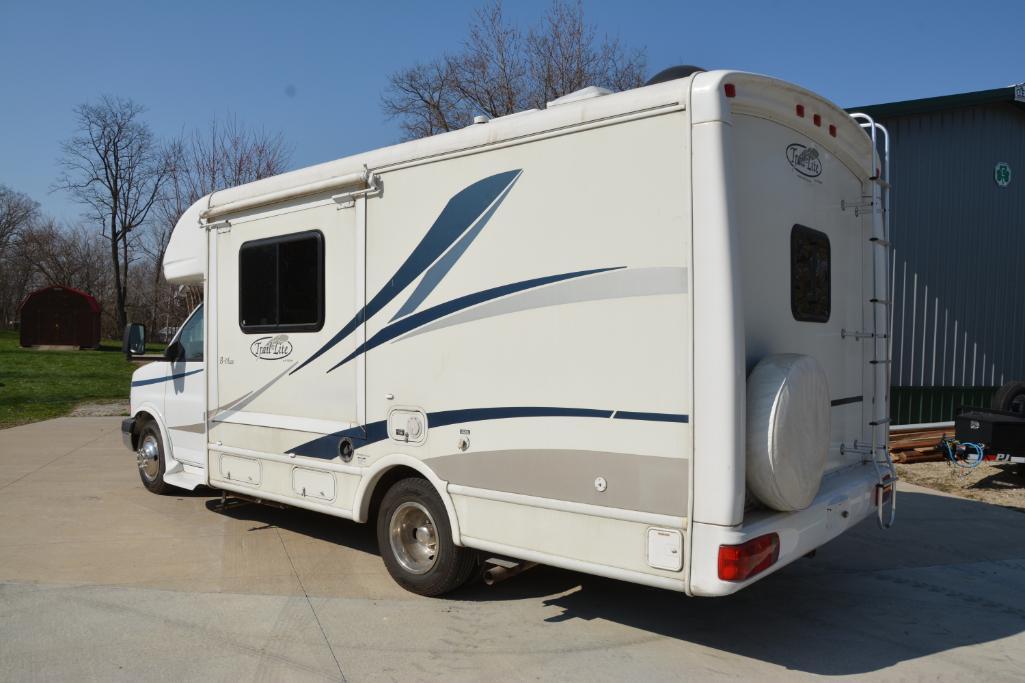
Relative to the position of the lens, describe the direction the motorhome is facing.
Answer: facing away from the viewer and to the left of the viewer

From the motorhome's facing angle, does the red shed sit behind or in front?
in front
